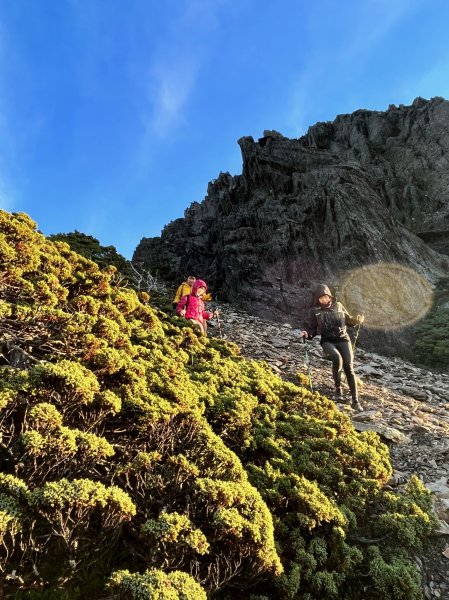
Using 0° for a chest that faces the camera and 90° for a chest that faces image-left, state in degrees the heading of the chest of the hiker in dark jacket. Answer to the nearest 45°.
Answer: approximately 0°

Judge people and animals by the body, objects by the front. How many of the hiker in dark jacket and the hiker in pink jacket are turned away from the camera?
0

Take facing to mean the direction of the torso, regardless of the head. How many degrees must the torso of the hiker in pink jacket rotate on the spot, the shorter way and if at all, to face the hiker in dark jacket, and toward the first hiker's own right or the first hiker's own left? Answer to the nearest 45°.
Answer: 0° — they already face them

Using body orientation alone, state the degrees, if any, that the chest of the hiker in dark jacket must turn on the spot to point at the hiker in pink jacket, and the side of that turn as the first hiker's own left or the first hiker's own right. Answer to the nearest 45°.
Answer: approximately 90° to the first hiker's own right

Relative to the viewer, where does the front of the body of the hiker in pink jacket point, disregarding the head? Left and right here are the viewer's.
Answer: facing the viewer and to the right of the viewer
